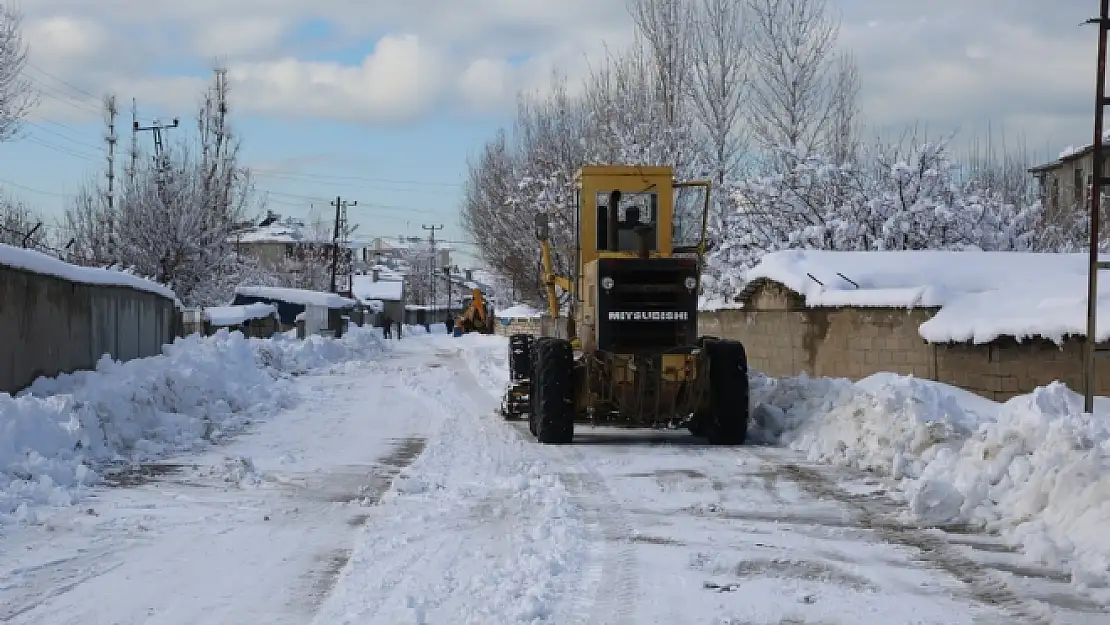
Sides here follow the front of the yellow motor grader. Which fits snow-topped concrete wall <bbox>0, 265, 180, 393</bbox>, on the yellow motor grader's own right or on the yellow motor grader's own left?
on the yellow motor grader's own left

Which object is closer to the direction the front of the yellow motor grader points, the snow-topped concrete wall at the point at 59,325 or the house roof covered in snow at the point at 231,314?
the house roof covered in snow

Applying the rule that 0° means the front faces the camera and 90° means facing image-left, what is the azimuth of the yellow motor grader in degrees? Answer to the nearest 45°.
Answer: approximately 180°

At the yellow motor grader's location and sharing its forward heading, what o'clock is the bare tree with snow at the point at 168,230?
The bare tree with snow is roughly at 11 o'clock from the yellow motor grader.

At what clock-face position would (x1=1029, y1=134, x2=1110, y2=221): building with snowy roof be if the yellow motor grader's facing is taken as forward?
The building with snowy roof is roughly at 1 o'clock from the yellow motor grader.

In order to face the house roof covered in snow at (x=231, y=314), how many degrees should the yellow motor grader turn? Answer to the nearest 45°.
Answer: approximately 45° to its left

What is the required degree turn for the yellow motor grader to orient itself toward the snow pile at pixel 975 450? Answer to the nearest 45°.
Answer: approximately 135° to its right

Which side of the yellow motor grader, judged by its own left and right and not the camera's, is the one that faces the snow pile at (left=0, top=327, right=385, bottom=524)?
left
